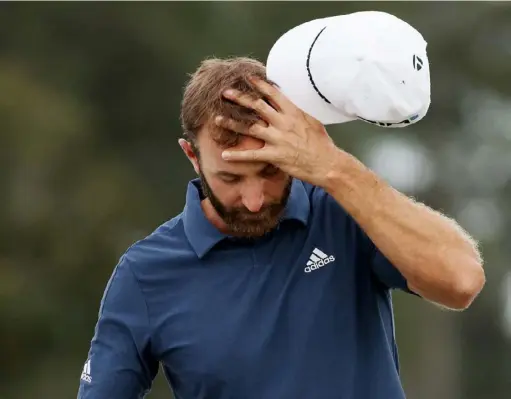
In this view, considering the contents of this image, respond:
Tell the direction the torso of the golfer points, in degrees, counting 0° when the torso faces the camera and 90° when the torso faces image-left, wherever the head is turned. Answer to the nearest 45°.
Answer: approximately 0°
